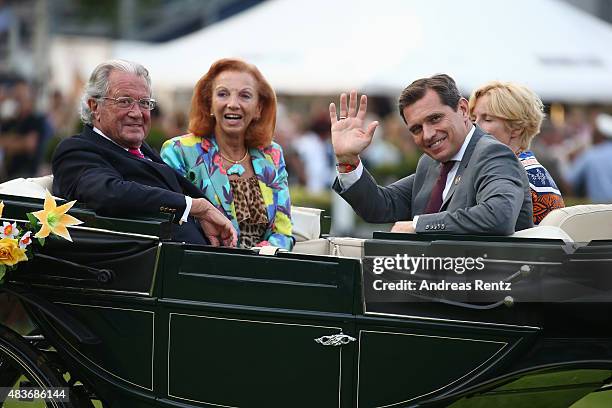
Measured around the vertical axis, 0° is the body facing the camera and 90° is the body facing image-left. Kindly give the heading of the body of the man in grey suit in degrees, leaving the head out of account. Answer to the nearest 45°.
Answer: approximately 45°

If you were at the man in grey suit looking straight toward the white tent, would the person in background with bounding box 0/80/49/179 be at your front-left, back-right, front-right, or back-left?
front-left

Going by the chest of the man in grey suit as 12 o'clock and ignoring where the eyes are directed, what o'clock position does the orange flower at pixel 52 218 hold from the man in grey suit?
The orange flower is roughly at 1 o'clock from the man in grey suit.

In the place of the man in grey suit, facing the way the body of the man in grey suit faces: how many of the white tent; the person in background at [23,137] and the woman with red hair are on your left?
0

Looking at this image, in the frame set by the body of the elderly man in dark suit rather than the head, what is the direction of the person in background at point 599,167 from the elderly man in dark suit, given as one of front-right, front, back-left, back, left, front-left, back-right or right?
left

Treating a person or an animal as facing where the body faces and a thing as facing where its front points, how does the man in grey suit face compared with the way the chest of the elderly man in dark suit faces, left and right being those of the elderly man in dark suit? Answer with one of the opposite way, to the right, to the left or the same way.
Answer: to the right

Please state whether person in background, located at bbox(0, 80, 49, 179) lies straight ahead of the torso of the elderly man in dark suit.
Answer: no

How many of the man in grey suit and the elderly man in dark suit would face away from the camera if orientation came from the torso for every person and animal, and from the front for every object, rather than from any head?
0

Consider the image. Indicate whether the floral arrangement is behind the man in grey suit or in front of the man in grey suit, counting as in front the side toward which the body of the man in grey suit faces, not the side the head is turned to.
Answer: in front

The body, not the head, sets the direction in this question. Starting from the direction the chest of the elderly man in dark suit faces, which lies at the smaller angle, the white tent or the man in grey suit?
the man in grey suit

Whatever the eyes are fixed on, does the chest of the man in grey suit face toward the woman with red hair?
no

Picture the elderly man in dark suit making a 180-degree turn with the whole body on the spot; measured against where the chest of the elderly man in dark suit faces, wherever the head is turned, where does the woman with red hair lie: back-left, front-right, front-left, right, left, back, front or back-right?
right

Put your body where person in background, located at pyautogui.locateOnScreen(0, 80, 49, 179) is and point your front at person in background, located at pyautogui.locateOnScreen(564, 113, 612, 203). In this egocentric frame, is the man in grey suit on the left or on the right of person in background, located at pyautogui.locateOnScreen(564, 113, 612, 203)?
right

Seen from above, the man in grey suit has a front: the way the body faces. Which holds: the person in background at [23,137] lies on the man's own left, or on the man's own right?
on the man's own right

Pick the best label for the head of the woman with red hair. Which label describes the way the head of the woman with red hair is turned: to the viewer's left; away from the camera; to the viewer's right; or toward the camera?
toward the camera

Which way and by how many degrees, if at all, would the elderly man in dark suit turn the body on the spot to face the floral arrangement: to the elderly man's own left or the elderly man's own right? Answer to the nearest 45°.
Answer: approximately 90° to the elderly man's own right

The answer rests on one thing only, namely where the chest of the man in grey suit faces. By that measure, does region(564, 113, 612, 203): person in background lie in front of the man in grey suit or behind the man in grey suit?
behind
